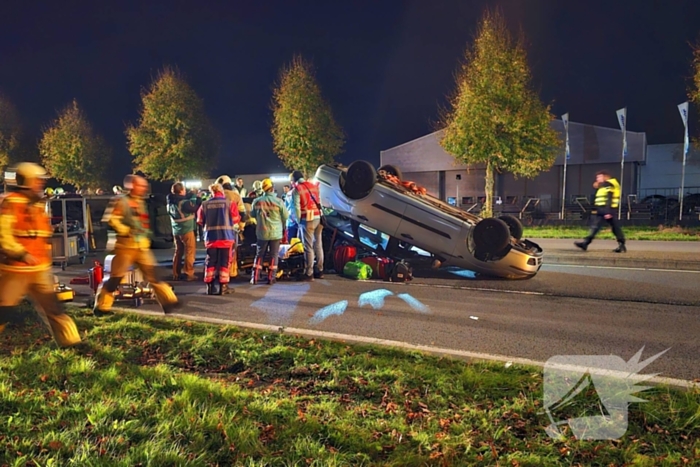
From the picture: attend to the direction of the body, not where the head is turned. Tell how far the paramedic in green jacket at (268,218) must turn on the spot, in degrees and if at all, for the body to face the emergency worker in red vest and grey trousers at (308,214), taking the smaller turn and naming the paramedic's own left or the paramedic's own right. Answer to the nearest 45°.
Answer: approximately 45° to the paramedic's own right

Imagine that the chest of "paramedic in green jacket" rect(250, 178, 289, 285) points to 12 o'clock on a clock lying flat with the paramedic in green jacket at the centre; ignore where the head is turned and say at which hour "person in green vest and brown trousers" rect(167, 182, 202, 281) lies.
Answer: The person in green vest and brown trousers is roughly at 10 o'clock from the paramedic in green jacket.

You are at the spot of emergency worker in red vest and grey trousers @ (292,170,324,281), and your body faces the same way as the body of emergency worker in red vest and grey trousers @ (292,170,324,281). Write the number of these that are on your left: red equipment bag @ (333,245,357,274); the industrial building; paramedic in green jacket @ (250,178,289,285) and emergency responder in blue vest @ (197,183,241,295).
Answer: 2

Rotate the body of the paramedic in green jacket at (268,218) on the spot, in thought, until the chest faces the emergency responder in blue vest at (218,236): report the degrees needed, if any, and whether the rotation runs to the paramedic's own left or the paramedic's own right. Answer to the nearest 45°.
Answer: approximately 135° to the paramedic's own left

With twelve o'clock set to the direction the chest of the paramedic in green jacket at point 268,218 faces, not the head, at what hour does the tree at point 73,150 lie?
The tree is roughly at 11 o'clock from the paramedic in green jacket.

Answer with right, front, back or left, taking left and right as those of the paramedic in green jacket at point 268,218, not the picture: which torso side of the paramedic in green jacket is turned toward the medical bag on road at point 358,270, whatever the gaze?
right

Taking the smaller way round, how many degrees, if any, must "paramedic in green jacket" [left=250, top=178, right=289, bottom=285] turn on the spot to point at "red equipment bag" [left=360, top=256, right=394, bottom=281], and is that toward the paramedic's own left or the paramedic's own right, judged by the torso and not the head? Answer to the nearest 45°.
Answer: approximately 90° to the paramedic's own right

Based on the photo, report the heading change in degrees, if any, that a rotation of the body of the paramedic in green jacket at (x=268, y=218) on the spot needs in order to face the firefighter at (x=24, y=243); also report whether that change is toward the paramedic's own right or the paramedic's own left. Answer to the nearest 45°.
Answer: approximately 135° to the paramedic's own left

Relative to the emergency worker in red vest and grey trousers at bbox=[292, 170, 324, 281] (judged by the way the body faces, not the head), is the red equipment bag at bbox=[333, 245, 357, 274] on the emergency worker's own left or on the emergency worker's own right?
on the emergency worker's own right

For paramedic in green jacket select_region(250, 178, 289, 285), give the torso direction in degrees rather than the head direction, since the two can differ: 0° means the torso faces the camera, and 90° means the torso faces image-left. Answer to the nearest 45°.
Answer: approximately 180°
